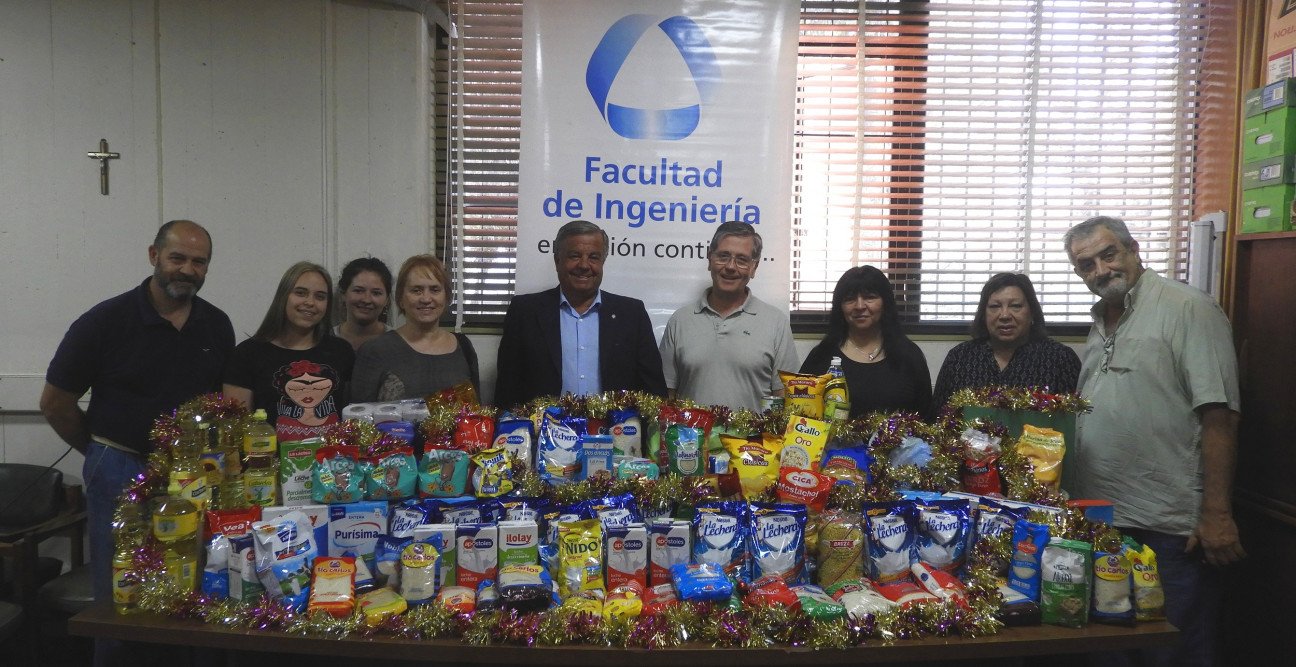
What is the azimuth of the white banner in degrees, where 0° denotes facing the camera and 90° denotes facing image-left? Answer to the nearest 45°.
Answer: approximately 0°

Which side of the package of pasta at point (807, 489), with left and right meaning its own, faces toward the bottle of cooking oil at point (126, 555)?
right

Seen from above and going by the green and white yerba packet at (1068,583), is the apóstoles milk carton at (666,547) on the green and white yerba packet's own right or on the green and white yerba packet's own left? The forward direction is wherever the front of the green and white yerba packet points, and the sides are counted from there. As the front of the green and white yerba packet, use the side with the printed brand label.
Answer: on the green and white yerba packet's own right
